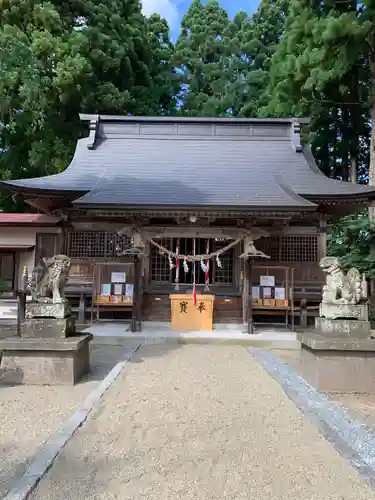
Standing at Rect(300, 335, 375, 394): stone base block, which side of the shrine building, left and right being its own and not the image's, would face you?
front

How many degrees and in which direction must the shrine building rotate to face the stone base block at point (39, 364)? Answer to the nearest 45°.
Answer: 0° — it already faces it

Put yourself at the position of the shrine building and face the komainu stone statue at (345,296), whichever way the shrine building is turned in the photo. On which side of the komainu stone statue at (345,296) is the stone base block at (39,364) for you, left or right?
right

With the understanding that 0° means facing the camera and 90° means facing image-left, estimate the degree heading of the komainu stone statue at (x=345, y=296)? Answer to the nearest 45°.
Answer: approximately 90°

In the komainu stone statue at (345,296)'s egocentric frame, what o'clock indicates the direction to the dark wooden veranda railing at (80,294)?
The dark wooden veranda railing is roughly at 1 o'clock from the komainu stone statue.

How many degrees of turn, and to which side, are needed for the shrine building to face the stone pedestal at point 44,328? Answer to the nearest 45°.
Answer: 0° — it already faces it

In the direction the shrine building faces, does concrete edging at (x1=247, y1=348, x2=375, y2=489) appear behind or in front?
in front

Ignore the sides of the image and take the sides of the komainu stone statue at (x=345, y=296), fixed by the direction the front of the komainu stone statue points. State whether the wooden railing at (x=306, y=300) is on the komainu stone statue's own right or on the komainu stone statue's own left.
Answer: on the komainu stone statue's own right

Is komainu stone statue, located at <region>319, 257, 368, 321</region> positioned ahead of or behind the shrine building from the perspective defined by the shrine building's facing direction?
ahead

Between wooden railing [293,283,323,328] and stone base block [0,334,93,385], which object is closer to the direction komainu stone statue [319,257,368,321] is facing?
the stone base block

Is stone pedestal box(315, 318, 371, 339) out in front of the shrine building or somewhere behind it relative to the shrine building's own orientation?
in front
